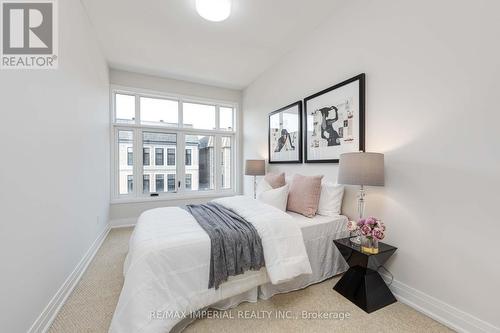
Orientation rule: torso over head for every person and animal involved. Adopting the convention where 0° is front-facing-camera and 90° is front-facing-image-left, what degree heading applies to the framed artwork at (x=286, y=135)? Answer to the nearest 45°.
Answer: approximately 45°

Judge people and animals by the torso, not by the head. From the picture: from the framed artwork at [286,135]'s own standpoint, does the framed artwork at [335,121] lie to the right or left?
on its left

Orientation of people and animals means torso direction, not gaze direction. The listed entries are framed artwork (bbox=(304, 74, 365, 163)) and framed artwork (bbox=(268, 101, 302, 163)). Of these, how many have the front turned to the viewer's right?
0

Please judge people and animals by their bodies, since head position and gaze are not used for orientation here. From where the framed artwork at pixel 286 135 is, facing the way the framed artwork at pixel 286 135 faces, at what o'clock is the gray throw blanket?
The gray throw blanket is roughly at 11 o'clock from the framed artwork.

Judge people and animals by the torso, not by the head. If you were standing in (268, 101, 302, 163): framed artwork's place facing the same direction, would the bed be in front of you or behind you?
in front

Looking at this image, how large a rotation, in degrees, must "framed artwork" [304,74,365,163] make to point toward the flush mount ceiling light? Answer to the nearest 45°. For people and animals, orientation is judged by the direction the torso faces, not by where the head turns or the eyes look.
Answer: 0° — it already faces it

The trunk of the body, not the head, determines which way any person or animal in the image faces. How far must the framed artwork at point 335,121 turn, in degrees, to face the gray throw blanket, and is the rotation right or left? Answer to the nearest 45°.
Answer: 0° — it already faces it

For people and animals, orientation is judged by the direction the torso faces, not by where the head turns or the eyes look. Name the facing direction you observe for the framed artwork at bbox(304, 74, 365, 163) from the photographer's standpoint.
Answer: facing the viewer and to the left of the viewer
